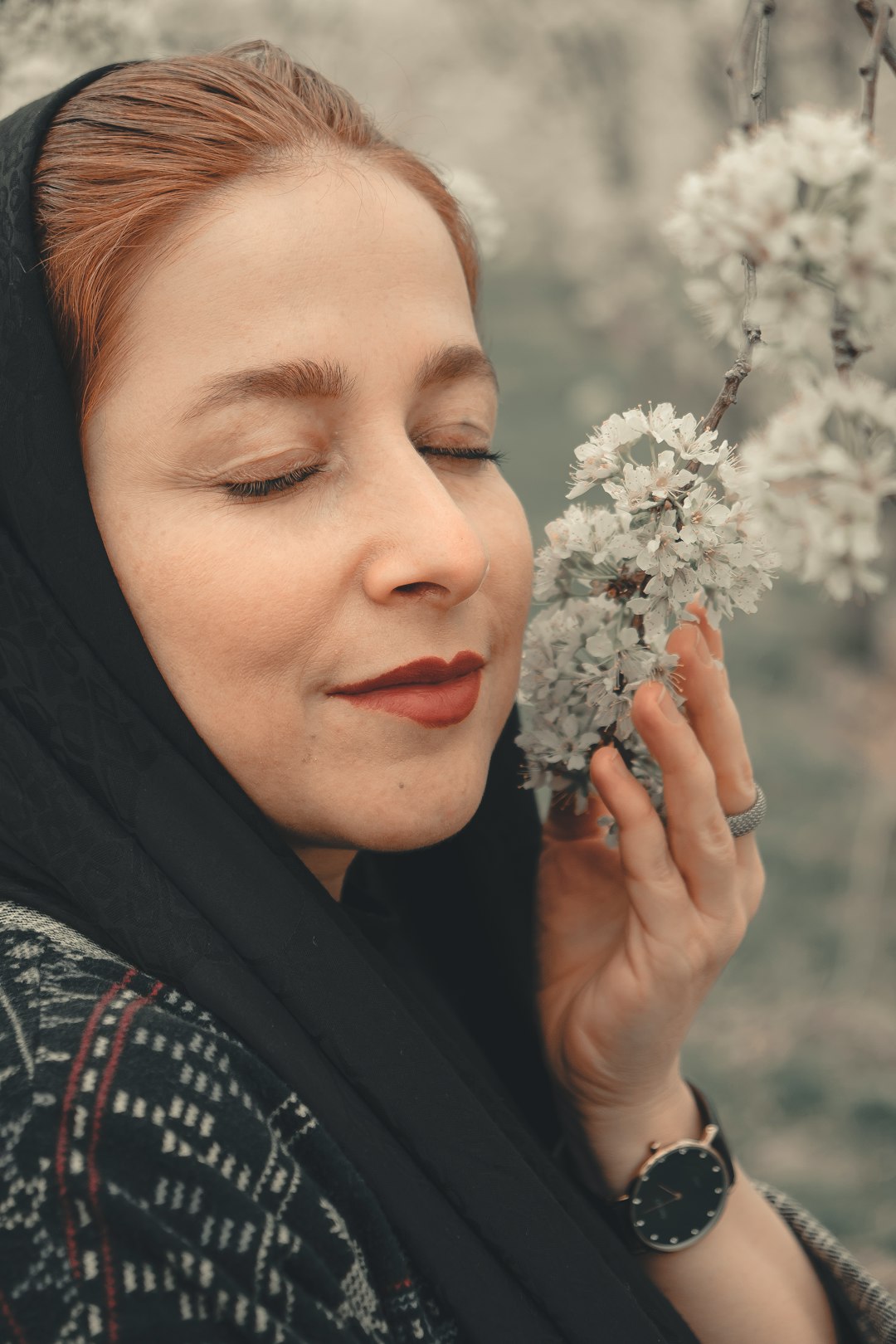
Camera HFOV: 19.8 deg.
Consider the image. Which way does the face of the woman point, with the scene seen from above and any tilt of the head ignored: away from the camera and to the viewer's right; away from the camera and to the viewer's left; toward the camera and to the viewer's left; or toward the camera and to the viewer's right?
toward the camera and to the viewer's right

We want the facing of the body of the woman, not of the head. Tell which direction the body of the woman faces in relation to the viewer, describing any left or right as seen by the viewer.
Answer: facing the viewer and to the right of the viewer
